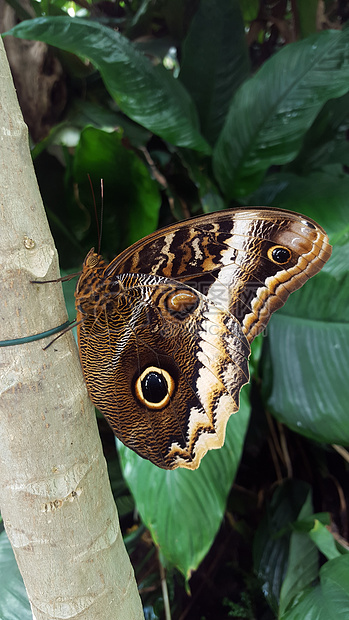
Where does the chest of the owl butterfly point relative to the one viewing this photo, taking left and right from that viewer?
facing to the left of the viewer

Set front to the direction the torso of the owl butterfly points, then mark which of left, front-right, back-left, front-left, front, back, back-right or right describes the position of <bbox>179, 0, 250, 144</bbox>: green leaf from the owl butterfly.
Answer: right
